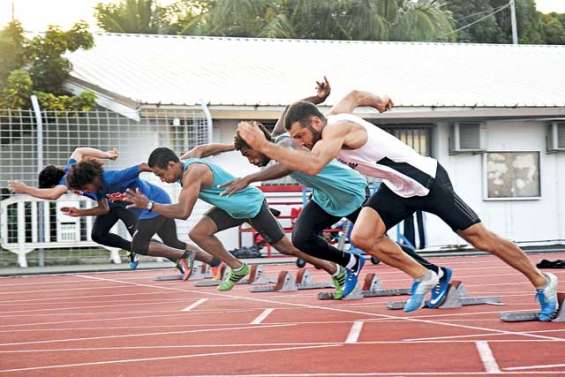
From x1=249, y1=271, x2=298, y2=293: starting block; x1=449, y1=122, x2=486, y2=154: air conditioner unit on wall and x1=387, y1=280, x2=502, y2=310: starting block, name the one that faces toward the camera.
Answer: the air conditioner unit on wall

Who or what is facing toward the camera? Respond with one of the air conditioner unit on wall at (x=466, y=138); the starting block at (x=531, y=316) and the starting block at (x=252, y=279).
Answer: the air conditioner unit on wall

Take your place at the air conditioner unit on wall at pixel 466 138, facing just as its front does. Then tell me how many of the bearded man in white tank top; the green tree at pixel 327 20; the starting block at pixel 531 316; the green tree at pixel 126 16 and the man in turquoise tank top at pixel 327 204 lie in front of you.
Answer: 3

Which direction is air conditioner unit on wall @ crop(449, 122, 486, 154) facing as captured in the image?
toward the camera

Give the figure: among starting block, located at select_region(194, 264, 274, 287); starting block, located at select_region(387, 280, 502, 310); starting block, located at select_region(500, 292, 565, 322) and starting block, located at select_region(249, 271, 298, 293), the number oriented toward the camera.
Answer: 0
